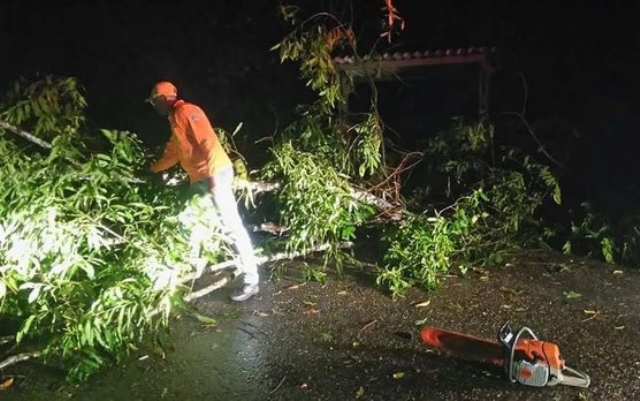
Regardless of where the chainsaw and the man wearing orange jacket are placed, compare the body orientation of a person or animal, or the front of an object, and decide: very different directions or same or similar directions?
same or similar directions

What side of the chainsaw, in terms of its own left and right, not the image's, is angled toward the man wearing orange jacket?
front

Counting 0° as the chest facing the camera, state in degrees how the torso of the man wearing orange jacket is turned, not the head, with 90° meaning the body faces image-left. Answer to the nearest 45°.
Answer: approximately 90°

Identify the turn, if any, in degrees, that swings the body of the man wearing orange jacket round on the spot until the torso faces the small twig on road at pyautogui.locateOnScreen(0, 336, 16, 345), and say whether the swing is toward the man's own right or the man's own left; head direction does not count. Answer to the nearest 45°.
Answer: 0° — they already face it

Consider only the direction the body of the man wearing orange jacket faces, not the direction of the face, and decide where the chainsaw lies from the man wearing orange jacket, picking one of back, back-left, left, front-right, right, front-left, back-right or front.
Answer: back-left

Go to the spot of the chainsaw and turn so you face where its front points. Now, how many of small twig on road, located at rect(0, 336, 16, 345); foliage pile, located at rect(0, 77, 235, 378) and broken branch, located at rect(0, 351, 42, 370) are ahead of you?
3

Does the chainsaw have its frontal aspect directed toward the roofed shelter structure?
no

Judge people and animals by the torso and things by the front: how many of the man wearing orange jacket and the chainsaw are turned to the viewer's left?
2

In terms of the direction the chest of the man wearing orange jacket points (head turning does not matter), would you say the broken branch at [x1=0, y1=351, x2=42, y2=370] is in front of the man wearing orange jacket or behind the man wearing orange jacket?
in front

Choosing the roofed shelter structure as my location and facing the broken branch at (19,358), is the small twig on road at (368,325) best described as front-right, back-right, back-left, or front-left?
front-left

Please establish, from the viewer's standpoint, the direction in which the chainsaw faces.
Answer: facing to the left of the viewer

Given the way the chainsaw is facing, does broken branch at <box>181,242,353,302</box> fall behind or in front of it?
in front

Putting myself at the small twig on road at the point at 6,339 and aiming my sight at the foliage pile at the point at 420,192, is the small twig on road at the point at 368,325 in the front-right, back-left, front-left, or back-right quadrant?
front-right

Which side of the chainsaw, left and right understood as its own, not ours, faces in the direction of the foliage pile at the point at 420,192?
right

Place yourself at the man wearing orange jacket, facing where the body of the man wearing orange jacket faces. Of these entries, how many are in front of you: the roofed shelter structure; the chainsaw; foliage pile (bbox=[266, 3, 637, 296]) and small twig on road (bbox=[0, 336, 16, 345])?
1

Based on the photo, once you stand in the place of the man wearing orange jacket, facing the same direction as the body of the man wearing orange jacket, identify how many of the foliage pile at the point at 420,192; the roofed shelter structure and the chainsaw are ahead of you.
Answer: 0
